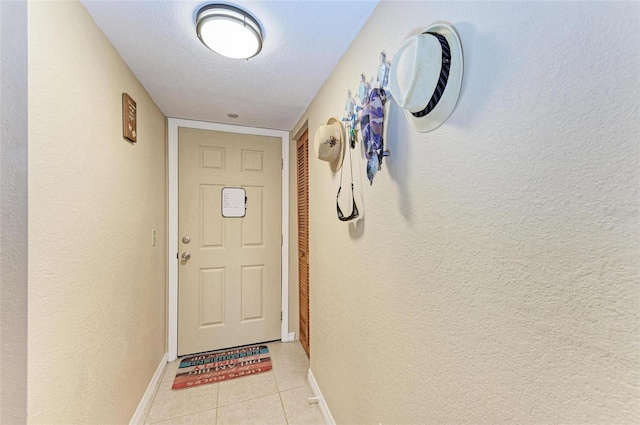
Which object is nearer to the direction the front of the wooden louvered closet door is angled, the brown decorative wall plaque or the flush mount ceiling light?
the brown decorative wall plaque

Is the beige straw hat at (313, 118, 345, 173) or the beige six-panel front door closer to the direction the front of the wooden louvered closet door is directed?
the beige six-panel front door

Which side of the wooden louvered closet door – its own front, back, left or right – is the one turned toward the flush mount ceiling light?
left

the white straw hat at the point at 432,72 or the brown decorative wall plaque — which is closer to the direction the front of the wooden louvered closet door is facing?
the brown decorative wall plaque

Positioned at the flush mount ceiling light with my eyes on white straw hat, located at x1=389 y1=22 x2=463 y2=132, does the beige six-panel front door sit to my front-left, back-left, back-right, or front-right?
back-left

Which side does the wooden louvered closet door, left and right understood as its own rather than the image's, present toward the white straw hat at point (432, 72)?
left

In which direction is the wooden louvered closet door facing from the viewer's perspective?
to the viewer's left

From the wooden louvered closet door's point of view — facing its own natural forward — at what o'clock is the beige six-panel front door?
The beige six-panel front door is roughly at 12 o'clock from the wooden louvered closet door.
